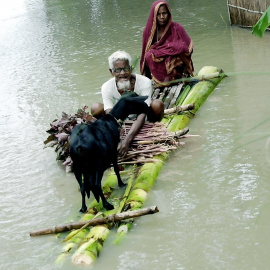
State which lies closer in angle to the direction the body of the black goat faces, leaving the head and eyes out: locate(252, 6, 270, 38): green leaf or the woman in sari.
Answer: the woman in sari

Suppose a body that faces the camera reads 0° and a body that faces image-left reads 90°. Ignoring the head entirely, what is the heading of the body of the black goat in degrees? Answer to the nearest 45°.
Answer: approximately 225°

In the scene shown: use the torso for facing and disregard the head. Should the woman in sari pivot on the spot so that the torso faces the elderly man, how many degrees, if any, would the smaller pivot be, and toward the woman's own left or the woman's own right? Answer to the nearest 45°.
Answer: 0° — they already face them

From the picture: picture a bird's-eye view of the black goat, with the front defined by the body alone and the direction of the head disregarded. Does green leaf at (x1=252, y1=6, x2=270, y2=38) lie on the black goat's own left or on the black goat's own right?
on the black goat's own right

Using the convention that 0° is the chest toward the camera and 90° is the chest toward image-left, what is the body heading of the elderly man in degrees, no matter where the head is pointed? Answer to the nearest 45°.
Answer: approximately 0°

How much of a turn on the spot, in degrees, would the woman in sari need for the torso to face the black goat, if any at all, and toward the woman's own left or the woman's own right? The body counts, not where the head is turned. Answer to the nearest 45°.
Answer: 0° — they already face it

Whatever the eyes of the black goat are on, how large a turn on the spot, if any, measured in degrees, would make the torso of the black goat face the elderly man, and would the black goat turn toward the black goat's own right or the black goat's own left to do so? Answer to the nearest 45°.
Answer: approximately 45° to the black goat's own left

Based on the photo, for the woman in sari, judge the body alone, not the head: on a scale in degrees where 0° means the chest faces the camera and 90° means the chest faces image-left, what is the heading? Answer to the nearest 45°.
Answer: approximately 0°

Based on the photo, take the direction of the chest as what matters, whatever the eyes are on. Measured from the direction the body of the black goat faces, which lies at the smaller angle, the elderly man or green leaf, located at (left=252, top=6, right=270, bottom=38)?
the elderly man

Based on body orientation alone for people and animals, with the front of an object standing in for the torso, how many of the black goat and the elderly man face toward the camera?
1

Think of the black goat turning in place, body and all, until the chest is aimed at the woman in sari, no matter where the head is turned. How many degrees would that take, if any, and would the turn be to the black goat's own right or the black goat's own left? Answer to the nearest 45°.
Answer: approximately 45° to the black goat's own left
